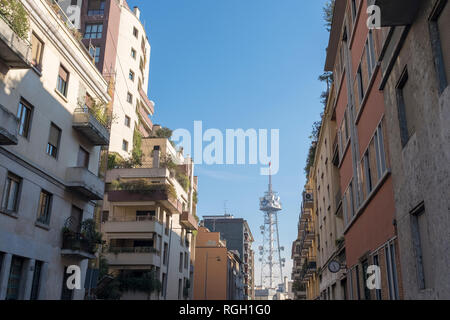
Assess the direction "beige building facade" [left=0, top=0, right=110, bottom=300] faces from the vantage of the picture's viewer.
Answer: facing the viewer and to the right of the viewer

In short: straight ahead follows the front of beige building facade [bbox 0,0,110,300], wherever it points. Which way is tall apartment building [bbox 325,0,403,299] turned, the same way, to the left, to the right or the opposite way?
the opposite way

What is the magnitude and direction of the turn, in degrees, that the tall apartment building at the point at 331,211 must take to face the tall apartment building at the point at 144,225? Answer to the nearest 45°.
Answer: approximately 45° to its right

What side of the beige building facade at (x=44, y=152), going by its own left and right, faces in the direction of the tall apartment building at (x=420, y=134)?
front

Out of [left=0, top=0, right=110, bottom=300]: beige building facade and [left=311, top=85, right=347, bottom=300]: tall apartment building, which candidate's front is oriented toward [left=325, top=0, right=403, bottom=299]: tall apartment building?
the beige building facade

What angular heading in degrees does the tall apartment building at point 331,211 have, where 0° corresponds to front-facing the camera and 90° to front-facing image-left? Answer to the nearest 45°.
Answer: approximately 90°

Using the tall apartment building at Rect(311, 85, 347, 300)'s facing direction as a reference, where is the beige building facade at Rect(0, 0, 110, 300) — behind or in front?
in front

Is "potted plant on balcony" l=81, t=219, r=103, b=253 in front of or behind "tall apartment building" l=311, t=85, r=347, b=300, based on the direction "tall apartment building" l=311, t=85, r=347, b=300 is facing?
in front

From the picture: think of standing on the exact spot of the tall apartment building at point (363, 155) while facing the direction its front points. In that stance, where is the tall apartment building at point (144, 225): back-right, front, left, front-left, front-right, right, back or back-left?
front-right

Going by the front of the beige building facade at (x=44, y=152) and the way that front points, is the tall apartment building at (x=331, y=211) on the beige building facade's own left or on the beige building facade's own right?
on the beige building facade's own left

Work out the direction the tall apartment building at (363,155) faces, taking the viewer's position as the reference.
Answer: facing to the left of the viewer

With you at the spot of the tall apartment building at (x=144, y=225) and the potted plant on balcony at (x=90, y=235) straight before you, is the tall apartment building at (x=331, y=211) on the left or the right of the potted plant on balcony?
left

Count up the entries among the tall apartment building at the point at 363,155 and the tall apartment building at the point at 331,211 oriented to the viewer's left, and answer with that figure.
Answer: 2

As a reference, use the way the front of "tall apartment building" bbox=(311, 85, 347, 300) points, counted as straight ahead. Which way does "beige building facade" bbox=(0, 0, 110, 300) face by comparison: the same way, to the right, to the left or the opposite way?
the opposite way

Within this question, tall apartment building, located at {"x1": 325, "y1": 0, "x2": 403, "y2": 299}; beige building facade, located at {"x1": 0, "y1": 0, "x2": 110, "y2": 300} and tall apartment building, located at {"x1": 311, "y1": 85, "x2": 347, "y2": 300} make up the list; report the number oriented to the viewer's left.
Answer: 2
